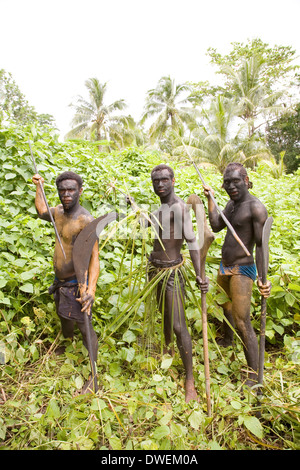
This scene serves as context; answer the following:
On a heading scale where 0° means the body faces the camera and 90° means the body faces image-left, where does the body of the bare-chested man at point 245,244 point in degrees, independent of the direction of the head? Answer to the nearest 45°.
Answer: approximately 45°

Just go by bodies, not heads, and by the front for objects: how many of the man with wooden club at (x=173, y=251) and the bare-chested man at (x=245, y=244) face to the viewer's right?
0

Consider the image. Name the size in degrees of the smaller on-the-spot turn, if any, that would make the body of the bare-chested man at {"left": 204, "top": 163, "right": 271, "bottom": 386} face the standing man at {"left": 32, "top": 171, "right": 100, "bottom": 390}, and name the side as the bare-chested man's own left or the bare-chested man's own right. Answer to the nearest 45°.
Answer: approximately 45° to the bare-chested man's own right

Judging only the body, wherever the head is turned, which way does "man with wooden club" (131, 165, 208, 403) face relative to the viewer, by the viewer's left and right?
facing the viewer and to the left of the viewer

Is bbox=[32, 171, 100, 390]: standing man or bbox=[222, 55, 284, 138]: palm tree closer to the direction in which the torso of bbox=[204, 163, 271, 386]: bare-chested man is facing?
the standing man

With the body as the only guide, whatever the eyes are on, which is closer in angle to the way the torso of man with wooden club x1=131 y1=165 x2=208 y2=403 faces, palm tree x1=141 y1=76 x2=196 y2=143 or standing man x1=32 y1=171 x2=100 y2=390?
the standing man

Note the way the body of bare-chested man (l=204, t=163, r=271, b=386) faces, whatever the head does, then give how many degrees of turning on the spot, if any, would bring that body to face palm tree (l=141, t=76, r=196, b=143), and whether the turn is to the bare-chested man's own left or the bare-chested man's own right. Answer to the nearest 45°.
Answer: approximately 135° to the bare-chested man's own right

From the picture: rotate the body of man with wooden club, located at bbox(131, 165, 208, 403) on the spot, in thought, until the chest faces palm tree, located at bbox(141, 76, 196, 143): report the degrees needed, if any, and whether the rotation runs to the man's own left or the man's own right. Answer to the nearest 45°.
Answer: approximately 135° to the man's own right

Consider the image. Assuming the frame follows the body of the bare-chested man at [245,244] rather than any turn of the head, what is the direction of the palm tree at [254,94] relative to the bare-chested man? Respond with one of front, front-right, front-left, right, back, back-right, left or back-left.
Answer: back-right

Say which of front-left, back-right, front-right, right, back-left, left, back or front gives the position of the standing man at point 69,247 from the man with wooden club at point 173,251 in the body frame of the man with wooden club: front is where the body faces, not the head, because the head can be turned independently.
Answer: front-right
